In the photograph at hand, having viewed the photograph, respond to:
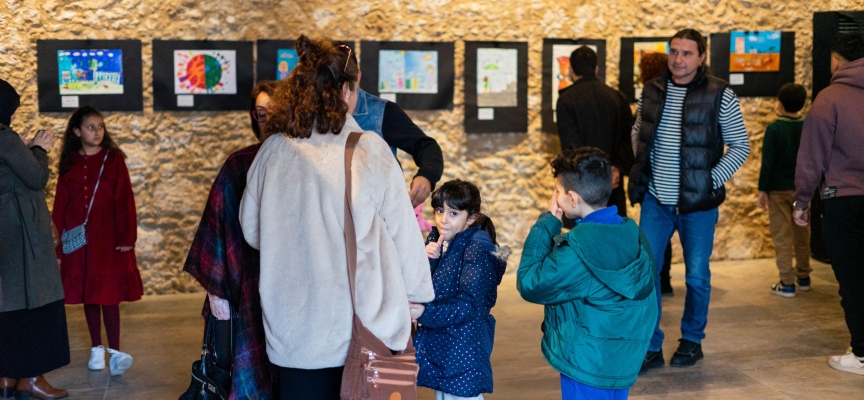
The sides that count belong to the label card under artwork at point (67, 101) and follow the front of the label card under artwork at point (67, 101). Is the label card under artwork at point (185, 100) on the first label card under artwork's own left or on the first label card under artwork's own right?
on the first label card under artwork's own left

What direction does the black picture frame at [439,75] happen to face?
toward the camera

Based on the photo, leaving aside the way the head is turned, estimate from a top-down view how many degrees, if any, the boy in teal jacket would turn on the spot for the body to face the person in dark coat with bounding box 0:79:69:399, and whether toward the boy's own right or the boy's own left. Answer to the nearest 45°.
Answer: approximately 45° to the boy's own left

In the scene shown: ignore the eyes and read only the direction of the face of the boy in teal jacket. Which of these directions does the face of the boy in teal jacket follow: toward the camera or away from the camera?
away from the camera

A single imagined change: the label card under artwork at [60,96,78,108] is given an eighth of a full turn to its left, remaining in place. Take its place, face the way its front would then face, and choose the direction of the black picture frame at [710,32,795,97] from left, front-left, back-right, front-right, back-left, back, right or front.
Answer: front-left

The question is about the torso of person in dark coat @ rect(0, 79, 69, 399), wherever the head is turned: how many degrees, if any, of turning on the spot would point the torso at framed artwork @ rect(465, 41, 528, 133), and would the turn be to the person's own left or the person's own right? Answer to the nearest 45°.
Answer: approximately 45° to the person's own left

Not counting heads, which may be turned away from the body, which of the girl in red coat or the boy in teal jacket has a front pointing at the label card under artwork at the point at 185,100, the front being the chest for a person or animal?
the boy in teal jacket

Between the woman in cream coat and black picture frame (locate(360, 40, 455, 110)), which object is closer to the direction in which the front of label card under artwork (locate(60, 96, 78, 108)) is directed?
the woman in cream coat

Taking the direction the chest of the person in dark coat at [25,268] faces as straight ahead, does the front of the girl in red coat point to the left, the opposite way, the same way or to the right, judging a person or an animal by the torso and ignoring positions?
to the right

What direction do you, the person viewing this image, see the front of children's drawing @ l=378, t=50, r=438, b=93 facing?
facing the viewer

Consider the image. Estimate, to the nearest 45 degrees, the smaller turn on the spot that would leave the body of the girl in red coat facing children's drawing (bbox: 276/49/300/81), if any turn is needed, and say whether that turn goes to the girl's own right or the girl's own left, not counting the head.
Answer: approximately 135° to the girl's own left

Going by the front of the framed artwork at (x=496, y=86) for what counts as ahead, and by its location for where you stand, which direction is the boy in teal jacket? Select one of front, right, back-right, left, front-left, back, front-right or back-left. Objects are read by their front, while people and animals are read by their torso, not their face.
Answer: front

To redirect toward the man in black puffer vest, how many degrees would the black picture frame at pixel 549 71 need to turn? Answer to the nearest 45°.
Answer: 0° — it already faces them

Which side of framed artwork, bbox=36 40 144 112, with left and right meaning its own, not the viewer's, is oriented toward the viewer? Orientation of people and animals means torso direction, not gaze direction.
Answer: front
